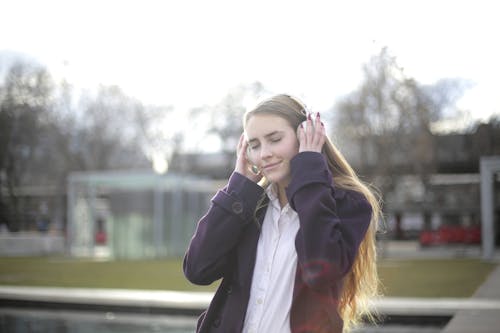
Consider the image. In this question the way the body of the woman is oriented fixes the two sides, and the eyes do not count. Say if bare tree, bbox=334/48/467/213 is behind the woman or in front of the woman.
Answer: behind

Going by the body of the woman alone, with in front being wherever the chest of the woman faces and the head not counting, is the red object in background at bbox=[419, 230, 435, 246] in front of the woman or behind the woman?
behind

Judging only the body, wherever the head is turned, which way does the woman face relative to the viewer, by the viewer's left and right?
facing the viewer and to the left of the viewer

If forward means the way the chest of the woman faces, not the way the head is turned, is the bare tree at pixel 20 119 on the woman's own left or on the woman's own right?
on the woman's own right

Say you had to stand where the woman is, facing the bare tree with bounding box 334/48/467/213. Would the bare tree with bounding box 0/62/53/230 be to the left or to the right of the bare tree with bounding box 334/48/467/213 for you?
left

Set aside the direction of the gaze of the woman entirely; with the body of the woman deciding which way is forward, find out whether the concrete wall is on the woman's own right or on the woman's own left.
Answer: on the woman's own right
